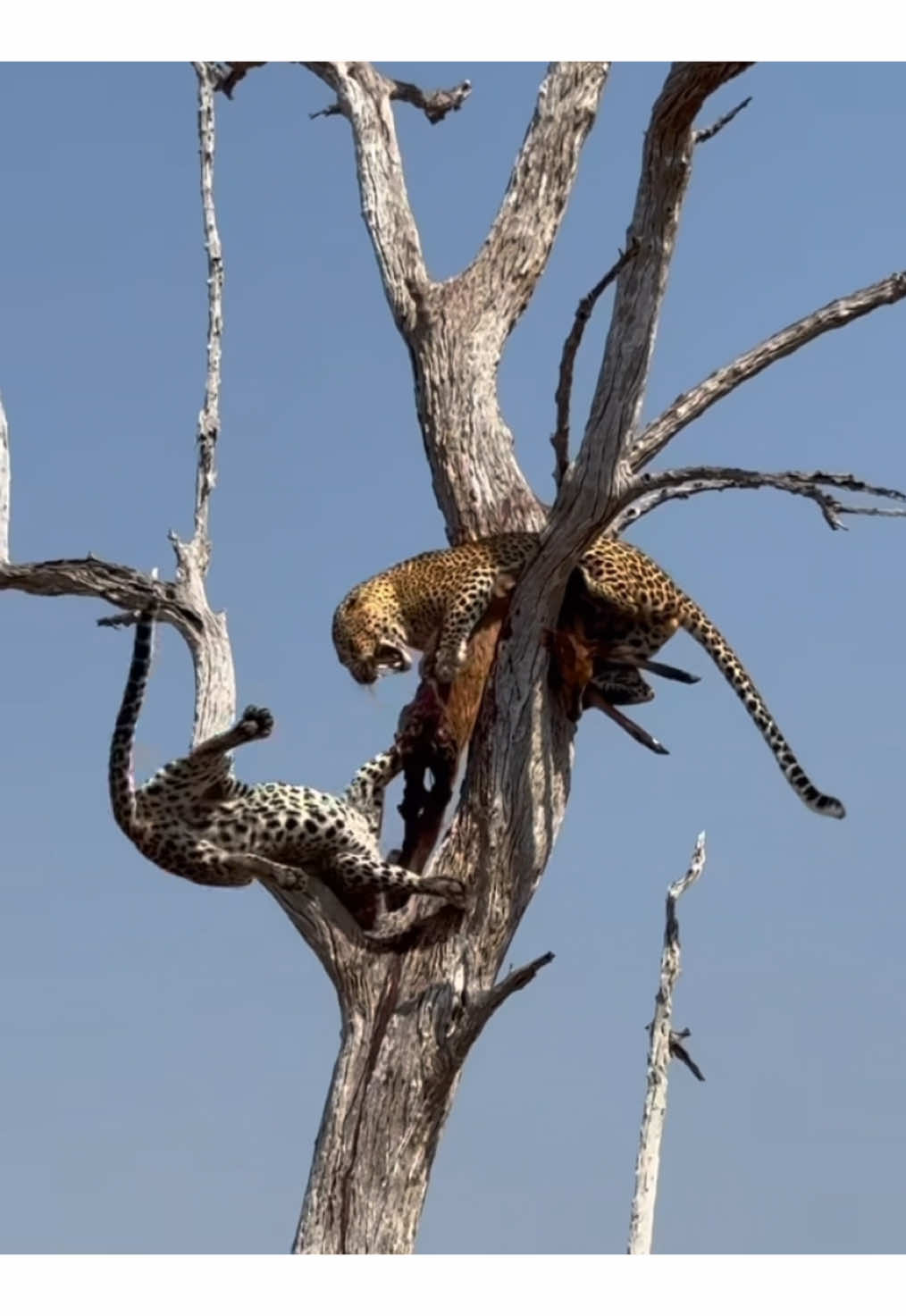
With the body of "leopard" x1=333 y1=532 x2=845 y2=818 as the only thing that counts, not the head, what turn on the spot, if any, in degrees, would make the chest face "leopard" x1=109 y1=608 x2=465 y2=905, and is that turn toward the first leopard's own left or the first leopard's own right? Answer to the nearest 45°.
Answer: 0° — it already faces it

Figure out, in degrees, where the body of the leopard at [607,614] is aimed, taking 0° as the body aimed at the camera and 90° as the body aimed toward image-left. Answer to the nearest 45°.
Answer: approximately 90°
